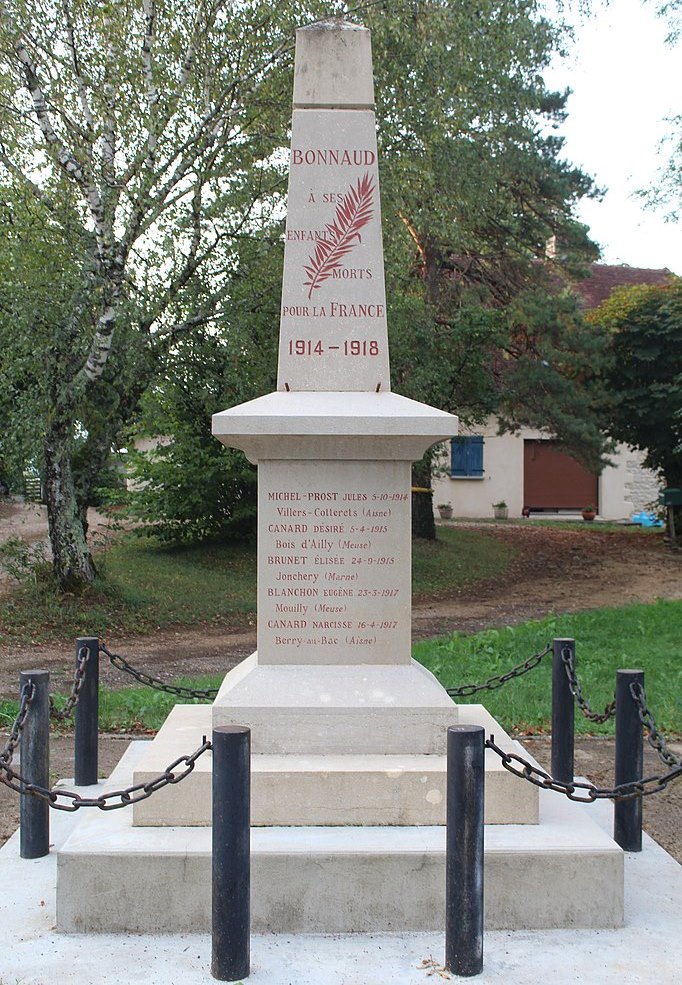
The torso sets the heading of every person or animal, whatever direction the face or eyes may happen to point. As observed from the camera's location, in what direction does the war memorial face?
facing the viewer

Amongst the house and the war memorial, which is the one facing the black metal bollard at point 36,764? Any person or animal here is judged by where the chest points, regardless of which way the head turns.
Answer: the house

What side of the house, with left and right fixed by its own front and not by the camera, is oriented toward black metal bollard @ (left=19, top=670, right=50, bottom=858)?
front

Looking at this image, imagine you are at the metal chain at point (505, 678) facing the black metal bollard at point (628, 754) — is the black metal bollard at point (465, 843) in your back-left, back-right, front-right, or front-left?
front-right

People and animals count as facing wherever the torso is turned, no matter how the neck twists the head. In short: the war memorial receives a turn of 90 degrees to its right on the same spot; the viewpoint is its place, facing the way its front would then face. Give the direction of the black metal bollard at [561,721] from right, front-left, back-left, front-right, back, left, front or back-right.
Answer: back-right

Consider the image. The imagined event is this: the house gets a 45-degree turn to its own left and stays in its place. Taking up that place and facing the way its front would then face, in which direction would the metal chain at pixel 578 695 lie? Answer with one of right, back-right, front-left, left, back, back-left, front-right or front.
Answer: front-right

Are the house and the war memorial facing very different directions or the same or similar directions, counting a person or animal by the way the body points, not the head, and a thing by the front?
same or similar directions

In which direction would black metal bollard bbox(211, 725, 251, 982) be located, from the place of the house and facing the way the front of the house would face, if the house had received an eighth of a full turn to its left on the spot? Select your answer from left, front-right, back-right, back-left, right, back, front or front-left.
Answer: front-right

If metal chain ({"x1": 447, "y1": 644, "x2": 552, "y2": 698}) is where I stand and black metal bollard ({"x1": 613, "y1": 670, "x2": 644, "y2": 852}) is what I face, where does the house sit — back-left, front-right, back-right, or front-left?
back-left

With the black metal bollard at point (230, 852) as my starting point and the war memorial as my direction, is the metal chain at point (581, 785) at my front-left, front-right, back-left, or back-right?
front-right

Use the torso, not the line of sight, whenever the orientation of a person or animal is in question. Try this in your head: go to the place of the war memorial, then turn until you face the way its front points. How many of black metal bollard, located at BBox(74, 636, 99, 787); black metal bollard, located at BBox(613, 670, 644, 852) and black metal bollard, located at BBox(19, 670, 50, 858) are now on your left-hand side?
1

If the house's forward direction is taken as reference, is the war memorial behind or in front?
in front

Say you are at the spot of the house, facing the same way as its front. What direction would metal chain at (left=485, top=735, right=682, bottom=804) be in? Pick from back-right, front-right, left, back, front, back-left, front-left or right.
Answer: front

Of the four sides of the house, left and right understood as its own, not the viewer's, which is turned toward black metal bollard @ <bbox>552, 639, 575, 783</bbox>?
front

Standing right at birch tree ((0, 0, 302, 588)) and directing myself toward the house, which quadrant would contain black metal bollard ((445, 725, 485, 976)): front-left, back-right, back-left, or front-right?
back-right

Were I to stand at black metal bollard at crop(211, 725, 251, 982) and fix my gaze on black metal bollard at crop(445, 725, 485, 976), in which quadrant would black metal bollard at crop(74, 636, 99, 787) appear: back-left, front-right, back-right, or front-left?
back-left

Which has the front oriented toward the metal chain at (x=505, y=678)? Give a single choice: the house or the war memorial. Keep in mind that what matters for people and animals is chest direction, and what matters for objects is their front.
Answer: the house
